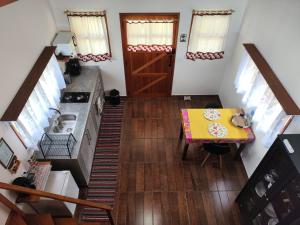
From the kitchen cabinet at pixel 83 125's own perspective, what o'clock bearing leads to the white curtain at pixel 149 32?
The white curtain is roughly at 11 o'clock from the kitchen cabinet.

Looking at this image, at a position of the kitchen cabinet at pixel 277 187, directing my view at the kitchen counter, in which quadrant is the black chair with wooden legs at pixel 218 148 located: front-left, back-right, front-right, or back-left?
front-right

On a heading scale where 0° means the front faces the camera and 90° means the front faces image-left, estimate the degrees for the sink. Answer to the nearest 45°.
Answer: approximately 270°

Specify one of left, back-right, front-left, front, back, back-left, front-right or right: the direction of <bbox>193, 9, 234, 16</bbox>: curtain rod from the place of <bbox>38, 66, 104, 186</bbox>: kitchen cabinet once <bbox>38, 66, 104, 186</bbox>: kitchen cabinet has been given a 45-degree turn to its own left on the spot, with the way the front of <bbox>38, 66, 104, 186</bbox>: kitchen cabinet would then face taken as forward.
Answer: front-right

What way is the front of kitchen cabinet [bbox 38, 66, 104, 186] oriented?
to the viewer's right

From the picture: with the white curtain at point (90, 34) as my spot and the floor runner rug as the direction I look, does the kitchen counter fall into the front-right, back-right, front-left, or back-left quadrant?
front-right

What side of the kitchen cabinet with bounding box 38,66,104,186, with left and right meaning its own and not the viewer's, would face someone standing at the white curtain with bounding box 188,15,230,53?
front

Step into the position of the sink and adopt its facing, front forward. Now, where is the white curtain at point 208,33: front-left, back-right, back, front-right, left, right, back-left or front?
front

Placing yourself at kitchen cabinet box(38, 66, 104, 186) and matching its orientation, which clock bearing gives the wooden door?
The wooden door is roughly at 11 o'clock from the kitchen cabinet.

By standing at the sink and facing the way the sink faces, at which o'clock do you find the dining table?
The dining table is roughly at 1 o'clock from the sink.

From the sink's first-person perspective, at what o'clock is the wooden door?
The wooden door is roughly at 11 o'clock from the sink.

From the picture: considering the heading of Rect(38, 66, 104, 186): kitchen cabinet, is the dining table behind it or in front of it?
in front

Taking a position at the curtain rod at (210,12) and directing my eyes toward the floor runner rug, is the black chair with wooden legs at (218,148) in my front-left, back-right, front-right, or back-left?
front-left
